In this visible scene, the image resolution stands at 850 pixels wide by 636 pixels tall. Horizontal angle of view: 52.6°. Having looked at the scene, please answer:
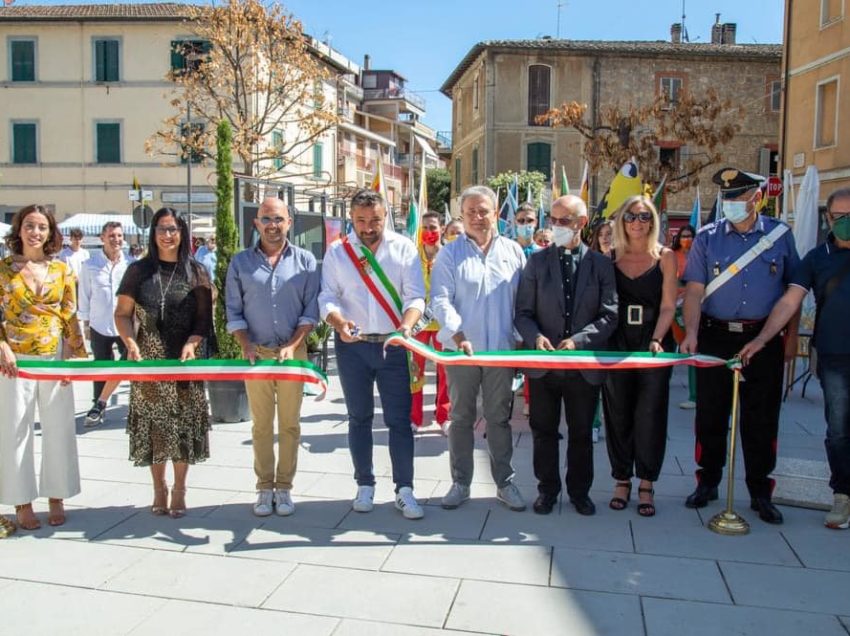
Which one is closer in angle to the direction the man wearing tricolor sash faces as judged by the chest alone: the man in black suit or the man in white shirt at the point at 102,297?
the man in black suit

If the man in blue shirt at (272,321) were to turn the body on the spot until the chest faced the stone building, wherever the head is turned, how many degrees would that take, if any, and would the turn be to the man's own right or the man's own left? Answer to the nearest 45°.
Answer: approximately 135° to the man's own left

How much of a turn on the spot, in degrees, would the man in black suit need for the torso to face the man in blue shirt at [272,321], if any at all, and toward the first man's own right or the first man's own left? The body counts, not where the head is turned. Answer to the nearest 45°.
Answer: approximately 90° to the first man's own right

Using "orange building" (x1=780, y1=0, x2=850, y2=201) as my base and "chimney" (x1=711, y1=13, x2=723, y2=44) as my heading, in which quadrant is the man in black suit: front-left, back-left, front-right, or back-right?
back-left

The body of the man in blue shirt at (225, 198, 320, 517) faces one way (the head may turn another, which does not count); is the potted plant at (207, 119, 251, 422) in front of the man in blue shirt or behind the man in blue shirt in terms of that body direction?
behind

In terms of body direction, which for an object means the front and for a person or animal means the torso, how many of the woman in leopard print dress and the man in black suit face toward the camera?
2

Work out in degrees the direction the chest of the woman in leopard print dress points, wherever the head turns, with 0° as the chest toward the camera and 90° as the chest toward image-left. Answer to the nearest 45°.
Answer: approximately 0°

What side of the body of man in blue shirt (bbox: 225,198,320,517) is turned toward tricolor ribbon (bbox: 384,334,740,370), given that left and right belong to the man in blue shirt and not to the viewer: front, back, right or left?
left
